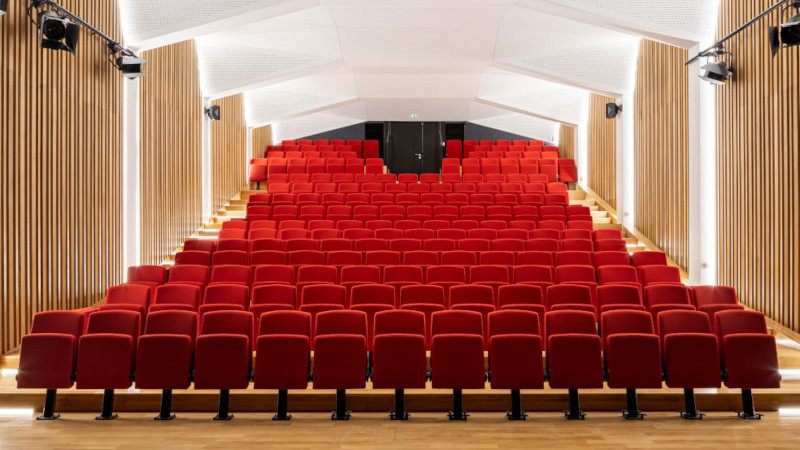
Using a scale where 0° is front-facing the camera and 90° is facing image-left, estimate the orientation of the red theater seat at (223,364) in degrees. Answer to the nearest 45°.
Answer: approximately 0°

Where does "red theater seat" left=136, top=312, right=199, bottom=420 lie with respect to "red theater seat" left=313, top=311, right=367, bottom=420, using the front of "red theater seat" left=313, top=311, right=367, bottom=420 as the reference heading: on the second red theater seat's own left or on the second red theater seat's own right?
on the second red theater seat's own right

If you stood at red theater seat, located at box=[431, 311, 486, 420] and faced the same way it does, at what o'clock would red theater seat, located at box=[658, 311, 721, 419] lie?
red theater seat, located at box=[658, 311, 721, 419] is roughly at 9 o'clock from red theater seat, located at box=[431, 311, 486, 420].

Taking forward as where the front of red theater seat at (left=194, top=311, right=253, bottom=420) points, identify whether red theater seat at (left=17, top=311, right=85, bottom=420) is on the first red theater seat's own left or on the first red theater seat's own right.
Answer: on the first red theater seat's own right
